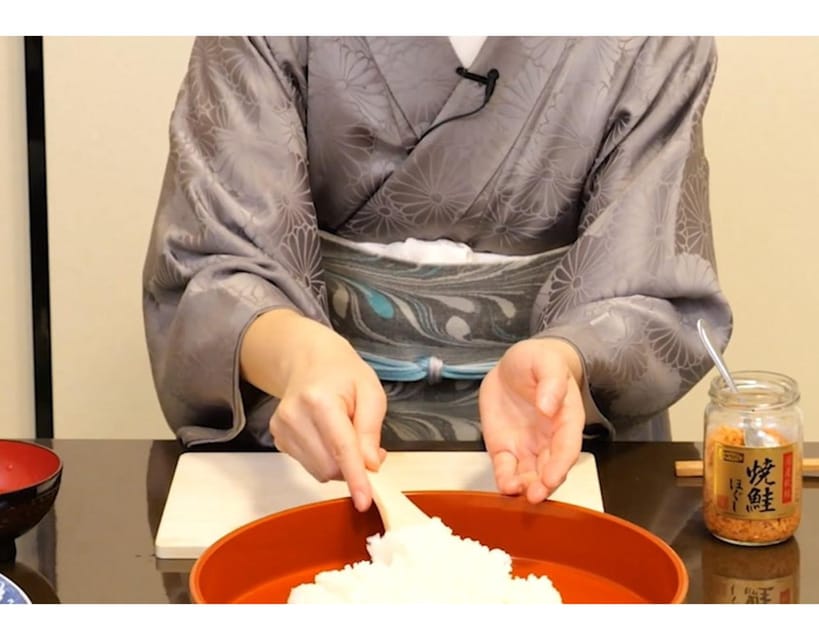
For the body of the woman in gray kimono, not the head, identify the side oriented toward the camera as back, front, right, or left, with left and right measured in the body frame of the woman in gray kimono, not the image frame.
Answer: front

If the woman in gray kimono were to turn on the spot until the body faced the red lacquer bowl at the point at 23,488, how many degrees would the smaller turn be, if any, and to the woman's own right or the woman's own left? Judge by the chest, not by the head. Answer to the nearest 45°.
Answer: approximately 45° to the woman's own right

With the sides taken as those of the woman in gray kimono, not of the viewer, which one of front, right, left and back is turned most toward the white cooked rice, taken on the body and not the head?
front
